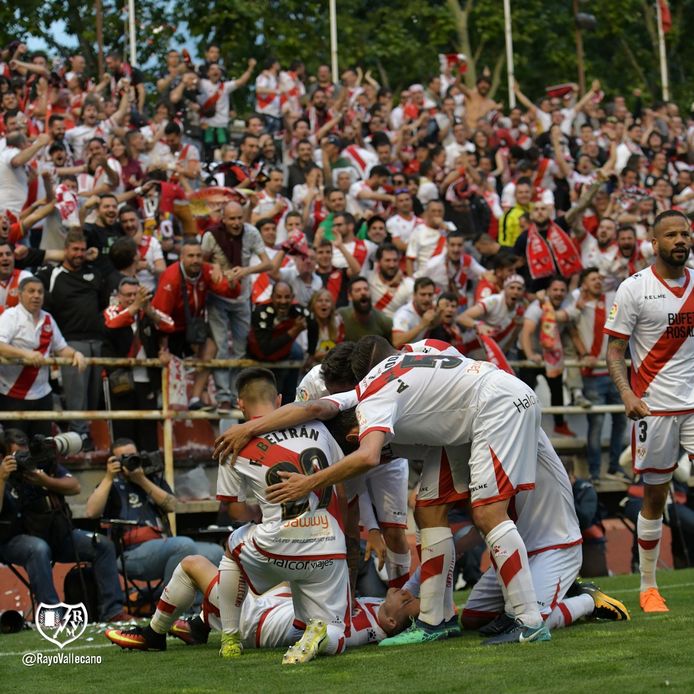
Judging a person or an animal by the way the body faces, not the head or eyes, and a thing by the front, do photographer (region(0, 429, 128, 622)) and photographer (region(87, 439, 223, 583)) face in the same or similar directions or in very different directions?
same or similar directions

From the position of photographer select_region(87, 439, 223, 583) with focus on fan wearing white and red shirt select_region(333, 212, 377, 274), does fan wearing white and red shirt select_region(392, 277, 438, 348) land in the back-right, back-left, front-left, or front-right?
front-right

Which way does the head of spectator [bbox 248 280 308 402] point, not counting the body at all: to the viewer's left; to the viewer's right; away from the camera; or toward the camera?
toward the camera

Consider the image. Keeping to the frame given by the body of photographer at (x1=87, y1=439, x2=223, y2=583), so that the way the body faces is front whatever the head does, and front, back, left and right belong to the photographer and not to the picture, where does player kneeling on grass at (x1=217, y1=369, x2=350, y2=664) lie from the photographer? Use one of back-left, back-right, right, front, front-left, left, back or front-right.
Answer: front-right

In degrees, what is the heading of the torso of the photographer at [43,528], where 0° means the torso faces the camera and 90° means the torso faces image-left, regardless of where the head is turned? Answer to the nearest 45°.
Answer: approximately 315°

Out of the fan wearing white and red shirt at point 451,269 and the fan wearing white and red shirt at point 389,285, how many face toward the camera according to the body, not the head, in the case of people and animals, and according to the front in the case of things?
2

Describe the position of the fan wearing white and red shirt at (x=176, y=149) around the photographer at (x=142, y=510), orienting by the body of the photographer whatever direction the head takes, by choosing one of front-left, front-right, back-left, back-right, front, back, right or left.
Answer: back-left

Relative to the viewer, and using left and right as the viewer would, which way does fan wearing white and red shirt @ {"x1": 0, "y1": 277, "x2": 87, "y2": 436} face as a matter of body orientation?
facing the viewer and to the right of the viewer

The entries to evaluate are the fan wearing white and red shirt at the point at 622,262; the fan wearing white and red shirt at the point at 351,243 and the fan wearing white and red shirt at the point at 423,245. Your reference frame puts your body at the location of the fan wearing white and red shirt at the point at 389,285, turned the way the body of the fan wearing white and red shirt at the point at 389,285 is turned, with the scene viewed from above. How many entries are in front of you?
0

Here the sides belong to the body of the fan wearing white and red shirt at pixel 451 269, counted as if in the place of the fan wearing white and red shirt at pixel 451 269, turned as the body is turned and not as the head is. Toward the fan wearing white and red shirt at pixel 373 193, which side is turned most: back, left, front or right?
back

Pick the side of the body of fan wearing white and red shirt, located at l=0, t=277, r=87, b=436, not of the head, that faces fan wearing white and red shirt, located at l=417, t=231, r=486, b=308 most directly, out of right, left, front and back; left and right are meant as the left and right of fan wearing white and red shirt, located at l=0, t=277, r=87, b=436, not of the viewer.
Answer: left

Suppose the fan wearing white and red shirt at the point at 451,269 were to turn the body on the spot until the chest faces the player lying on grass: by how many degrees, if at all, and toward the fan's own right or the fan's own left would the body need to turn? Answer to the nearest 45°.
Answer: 0° — they already face them

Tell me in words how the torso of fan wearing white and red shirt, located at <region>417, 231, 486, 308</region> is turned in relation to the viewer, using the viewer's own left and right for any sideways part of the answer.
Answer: facing the viewer

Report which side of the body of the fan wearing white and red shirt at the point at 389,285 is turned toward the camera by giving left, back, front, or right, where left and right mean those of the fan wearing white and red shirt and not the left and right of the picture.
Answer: front

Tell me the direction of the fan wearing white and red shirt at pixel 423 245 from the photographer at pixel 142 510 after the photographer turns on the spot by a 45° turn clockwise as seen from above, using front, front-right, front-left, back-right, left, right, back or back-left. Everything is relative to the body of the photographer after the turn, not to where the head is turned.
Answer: back-left

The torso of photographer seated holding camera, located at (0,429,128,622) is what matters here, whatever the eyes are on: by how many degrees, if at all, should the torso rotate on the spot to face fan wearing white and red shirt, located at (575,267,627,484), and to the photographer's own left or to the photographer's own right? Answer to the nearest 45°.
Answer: approximately 90° to the photographer's own left

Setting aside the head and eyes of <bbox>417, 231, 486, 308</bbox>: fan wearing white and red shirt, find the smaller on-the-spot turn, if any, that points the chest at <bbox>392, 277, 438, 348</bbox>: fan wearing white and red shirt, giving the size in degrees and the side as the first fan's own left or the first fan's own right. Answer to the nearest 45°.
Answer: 0° — they already face them
